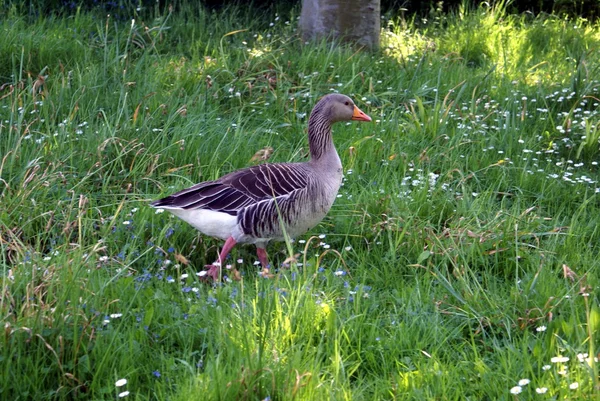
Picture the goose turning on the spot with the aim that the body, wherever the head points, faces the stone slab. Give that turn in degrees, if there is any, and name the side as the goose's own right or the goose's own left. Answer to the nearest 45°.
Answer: approximately 90° to the goose's own left

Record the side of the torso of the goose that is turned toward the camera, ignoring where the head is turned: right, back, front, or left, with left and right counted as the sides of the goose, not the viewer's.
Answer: right
